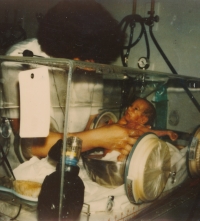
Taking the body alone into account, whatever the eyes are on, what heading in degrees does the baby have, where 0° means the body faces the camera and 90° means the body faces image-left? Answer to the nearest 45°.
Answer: approximately 45°
